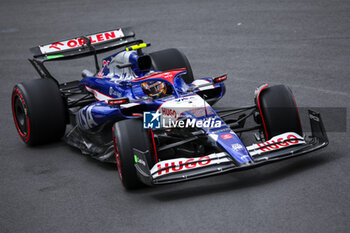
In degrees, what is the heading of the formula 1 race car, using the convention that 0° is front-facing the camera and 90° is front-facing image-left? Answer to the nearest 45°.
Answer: approximately 315°
